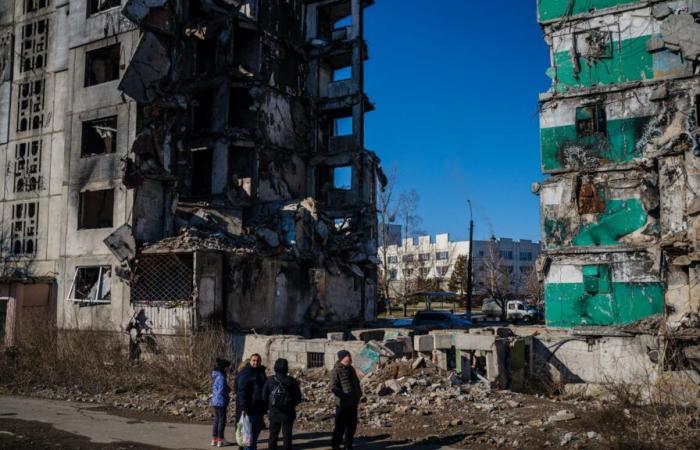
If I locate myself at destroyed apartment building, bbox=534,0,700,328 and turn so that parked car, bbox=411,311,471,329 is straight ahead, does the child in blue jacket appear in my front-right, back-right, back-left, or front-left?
back-left

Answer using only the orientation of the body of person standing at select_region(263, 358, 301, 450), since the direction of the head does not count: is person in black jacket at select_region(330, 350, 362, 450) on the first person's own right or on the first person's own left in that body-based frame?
on the first person's own right

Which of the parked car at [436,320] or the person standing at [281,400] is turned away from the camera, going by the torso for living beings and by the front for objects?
the person standing

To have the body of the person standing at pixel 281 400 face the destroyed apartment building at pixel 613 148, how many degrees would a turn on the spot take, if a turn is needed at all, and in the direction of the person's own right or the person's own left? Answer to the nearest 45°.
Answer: approximately 45° to the person's own right

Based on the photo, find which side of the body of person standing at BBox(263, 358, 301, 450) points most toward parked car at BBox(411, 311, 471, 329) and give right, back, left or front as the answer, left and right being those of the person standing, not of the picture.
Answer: front

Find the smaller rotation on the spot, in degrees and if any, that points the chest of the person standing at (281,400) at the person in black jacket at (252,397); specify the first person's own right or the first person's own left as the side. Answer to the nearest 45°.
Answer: approximately 45° to the first person's own left

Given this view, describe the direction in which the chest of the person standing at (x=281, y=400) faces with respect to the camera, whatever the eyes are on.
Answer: away from the camera

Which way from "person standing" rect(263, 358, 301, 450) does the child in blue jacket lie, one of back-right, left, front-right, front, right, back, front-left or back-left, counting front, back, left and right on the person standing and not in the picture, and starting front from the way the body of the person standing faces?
front-left

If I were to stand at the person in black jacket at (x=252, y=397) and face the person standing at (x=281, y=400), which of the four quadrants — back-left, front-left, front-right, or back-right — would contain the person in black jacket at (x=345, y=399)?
front-left

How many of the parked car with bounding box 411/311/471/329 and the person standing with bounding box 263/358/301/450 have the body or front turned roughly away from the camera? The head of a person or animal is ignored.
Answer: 1
